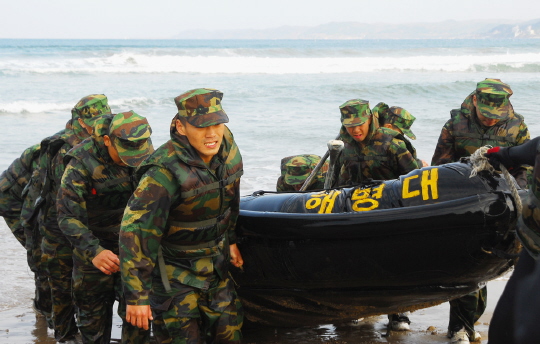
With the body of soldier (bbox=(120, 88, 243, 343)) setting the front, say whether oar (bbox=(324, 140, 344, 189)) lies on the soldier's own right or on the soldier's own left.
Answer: on the soldier's own left

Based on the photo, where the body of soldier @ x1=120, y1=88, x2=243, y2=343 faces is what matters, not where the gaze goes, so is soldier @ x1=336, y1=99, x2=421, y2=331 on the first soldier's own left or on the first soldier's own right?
on the first soldier's own left

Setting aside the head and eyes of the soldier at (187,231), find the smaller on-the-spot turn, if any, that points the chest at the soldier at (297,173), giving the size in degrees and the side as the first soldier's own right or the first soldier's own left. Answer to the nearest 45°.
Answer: approximately 90° to the first soldier's own left

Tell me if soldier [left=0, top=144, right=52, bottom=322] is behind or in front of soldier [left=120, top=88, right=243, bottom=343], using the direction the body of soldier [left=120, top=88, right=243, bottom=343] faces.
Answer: behind

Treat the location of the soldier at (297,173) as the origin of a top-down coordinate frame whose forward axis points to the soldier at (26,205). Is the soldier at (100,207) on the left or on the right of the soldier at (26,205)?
left

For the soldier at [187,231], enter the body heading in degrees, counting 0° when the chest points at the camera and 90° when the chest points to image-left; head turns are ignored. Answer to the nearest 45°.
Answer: approximately 315°

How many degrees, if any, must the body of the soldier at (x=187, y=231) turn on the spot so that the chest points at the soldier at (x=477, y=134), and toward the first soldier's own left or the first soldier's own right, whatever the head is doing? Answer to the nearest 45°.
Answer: approximately 90° to the first soldier's own left
